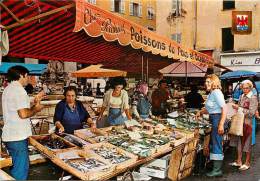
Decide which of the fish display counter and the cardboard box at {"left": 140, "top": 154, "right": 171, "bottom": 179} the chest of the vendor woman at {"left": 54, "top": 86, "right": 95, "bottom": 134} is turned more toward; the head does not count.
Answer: the fish display counter

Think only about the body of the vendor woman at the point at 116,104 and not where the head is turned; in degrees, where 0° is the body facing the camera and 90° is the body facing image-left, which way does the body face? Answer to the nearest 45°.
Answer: approximately 0°

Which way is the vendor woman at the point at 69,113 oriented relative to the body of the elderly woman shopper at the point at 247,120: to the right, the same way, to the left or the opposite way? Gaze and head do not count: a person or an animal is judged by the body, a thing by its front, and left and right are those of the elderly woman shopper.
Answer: to the left

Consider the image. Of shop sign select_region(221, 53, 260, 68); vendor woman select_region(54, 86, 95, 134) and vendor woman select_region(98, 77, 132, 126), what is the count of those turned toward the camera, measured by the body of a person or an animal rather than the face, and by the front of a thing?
3

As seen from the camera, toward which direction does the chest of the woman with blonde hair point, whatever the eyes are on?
to the viewer's left

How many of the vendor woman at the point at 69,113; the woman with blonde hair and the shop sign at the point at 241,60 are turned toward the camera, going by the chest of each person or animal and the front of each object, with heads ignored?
2

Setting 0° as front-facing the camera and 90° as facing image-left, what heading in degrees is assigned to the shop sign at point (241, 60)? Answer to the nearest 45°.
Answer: approximately 0°

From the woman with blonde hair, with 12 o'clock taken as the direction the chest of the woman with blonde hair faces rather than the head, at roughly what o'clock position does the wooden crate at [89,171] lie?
The wooden crate is roughly at 10 o'clock from the woman with blonde hair.

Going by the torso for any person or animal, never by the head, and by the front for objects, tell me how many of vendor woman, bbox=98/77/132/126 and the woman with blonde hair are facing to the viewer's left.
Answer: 1

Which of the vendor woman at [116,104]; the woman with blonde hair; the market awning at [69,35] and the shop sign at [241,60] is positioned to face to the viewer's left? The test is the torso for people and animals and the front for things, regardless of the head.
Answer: the woman with blonde hair

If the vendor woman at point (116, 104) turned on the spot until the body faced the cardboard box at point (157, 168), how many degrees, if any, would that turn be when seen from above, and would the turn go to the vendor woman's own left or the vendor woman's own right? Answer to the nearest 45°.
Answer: approximately 45° to the vendor woman's own left

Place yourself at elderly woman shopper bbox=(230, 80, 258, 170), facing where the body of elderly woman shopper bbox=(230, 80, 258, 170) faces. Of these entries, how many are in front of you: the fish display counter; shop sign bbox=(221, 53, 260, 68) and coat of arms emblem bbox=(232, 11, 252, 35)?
1
